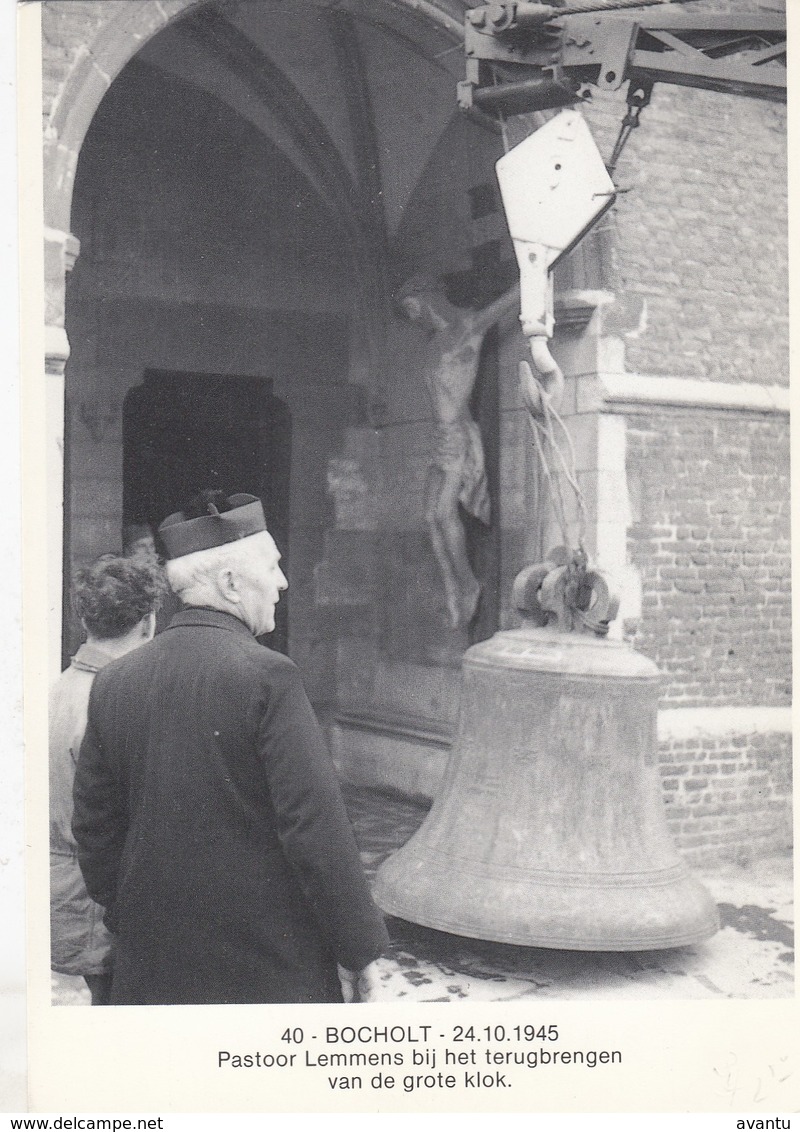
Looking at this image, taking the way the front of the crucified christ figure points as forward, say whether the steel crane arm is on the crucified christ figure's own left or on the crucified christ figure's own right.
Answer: on the crucified christ figure's own left

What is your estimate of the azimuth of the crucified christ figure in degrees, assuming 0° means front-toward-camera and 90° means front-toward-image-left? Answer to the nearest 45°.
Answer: approximately 45°
